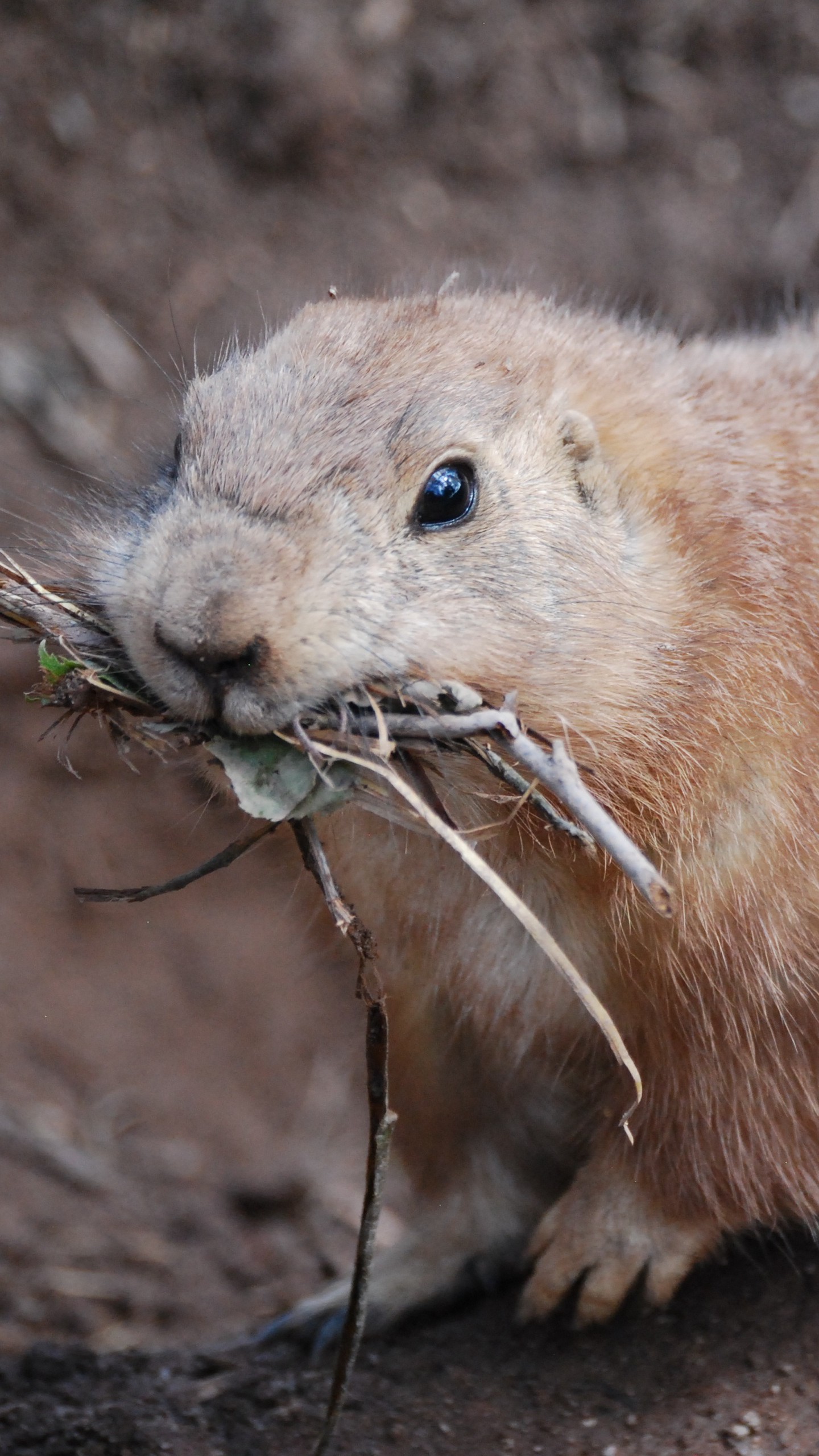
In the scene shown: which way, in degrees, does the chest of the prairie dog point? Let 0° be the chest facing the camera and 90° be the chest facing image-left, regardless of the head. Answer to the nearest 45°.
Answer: approximately 45°
